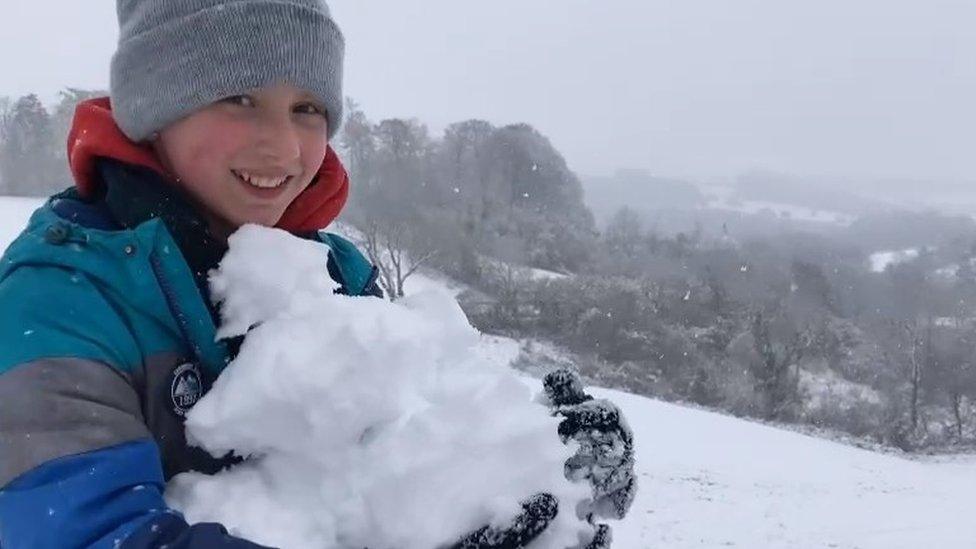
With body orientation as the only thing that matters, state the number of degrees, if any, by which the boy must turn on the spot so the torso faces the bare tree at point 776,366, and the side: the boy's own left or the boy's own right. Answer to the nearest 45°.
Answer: approximately 90° to the boy's own left

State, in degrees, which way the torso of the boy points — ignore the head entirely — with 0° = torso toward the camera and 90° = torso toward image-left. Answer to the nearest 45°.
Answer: approximately 315°

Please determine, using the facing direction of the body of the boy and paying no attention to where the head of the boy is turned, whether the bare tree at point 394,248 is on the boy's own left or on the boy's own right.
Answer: on the boy's own left
